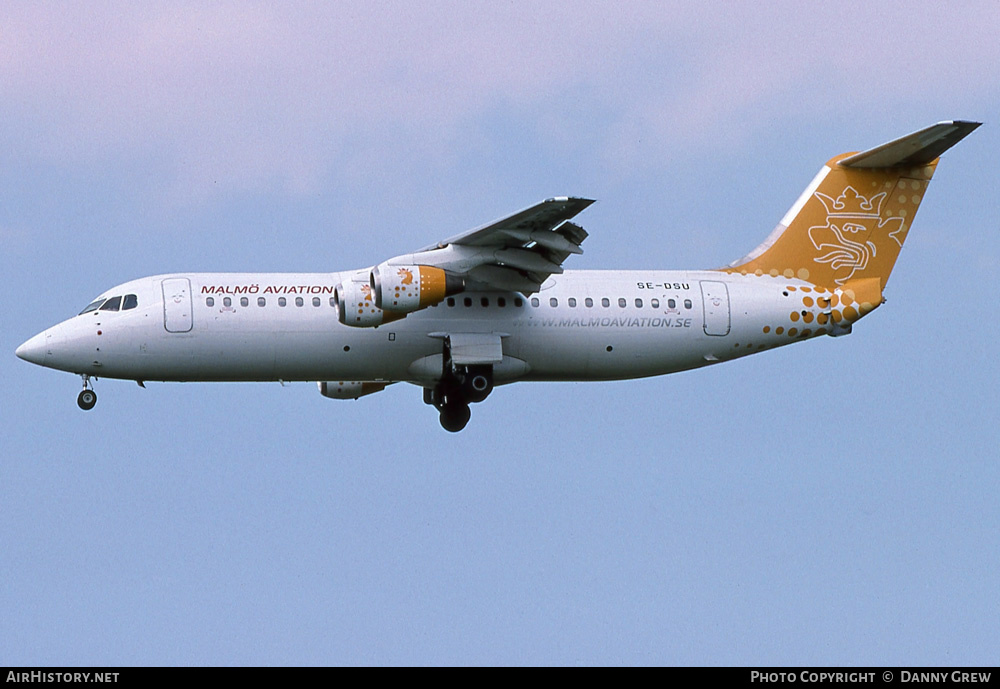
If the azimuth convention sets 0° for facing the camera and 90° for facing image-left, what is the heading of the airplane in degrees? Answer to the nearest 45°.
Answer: approximately 90°
